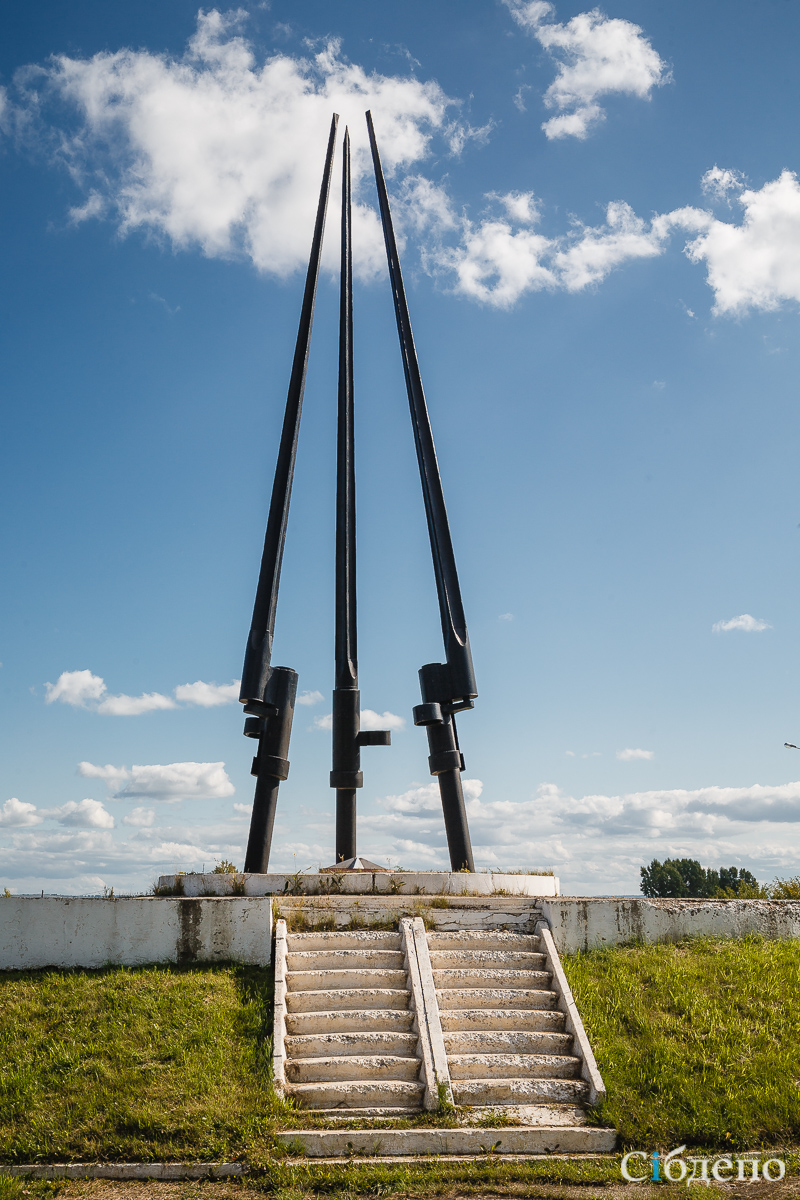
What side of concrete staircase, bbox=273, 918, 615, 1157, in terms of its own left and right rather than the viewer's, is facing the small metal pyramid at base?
back

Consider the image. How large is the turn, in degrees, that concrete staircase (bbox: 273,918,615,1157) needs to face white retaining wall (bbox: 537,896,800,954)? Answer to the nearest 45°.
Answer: approximately 135° to its left

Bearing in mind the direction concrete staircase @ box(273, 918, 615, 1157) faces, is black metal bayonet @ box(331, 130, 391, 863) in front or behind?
behind

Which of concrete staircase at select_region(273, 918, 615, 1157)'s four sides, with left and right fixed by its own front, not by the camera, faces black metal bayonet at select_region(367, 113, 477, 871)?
back

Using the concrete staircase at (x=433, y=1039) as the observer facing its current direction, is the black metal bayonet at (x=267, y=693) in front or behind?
behind

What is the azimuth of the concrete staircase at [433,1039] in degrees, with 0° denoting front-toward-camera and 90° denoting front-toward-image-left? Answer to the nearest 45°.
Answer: approximately 0°

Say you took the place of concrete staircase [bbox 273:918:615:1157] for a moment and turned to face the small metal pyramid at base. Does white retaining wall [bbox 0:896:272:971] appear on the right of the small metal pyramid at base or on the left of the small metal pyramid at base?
left
